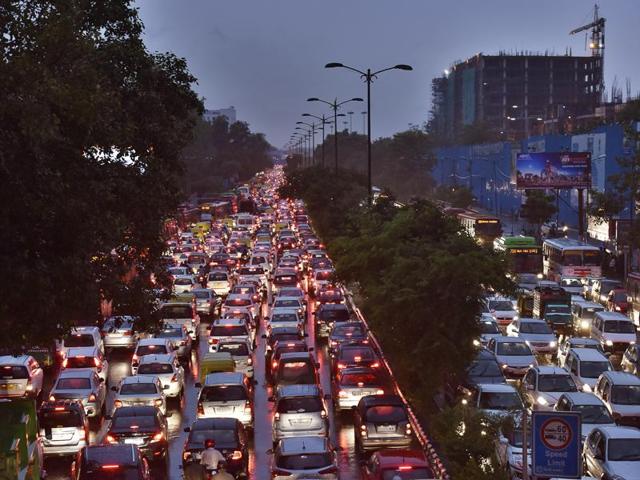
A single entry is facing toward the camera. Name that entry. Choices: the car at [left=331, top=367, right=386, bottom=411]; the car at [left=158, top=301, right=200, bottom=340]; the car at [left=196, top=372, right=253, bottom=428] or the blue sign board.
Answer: the blue sign board

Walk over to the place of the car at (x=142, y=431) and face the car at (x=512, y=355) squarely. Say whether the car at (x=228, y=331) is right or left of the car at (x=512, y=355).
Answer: left

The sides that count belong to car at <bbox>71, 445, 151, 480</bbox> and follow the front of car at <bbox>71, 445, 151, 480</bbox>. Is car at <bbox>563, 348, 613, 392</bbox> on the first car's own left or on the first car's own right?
on the first car's own right

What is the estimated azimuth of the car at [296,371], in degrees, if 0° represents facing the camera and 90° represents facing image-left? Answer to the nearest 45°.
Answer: approximately 180°

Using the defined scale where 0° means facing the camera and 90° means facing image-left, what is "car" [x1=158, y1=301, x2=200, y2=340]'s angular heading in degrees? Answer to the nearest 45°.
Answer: approximately 180°

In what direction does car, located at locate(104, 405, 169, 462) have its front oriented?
away from the camera

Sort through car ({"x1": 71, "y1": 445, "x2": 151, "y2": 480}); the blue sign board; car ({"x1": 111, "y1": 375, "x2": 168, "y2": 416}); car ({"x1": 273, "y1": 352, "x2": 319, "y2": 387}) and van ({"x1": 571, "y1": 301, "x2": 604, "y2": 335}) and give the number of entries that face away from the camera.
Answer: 3

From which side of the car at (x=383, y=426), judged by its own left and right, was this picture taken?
back

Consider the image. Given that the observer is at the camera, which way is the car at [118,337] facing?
facing away from the viewer

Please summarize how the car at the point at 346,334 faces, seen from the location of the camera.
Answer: facing away from the viewer

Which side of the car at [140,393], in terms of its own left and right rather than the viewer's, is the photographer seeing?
back

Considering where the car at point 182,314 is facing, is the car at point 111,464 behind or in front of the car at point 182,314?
behind

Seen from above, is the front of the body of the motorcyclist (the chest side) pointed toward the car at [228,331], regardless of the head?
yes

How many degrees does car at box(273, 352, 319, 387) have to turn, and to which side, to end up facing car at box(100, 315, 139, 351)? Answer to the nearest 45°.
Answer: approximately 45° to its left

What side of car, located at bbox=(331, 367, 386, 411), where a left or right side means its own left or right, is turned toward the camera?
back
